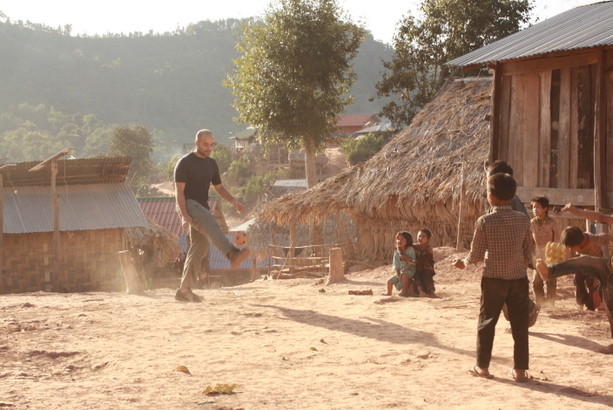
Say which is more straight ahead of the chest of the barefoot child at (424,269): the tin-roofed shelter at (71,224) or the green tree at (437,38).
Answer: the tin-roofed shelter

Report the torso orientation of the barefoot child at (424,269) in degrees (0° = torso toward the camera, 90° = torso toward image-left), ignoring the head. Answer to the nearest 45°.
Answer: approximately 45°

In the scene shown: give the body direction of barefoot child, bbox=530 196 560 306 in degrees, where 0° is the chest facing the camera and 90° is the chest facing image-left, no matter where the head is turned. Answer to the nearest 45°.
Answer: approximately 45°

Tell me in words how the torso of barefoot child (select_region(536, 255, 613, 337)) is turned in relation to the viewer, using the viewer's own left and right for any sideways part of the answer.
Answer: facing to the left of the viewer

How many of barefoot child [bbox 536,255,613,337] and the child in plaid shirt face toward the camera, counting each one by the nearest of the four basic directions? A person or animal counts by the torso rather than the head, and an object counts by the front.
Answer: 0

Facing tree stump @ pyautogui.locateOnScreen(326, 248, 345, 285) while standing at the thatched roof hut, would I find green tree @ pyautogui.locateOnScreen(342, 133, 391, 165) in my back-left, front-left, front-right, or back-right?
back-right

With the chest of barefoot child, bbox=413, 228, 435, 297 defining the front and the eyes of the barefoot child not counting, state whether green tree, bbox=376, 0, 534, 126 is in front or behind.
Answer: behind

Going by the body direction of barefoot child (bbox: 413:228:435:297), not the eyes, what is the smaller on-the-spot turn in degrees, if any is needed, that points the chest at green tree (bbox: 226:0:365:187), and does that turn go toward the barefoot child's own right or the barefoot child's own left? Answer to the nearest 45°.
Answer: approximately 135° to the barefoot child's own right

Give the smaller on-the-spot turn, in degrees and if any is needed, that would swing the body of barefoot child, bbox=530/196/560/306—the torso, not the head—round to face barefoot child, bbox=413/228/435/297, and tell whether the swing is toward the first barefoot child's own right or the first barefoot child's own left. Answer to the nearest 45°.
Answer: approximately 45° to the first barefoot child's own right

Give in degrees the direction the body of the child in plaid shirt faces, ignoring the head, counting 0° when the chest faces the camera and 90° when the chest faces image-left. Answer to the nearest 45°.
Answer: approximately 135°
